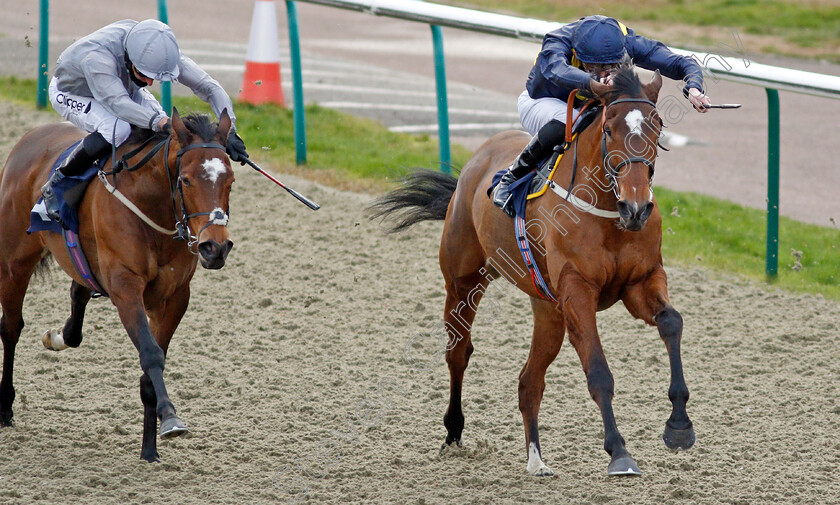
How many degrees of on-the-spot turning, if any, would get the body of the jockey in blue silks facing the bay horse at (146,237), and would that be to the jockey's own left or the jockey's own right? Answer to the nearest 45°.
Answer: approximately 135° to the jockey's own right

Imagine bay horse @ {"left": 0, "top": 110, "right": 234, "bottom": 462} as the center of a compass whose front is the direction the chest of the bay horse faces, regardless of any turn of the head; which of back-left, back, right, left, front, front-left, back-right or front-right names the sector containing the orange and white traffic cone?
back-left

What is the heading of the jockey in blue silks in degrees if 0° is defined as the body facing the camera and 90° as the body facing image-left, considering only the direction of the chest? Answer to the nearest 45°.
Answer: approximately 315°

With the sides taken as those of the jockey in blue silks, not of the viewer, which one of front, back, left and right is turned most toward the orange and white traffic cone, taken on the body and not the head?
back

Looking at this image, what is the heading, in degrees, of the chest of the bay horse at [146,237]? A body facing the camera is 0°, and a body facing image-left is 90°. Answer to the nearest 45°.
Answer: approximately 315°
